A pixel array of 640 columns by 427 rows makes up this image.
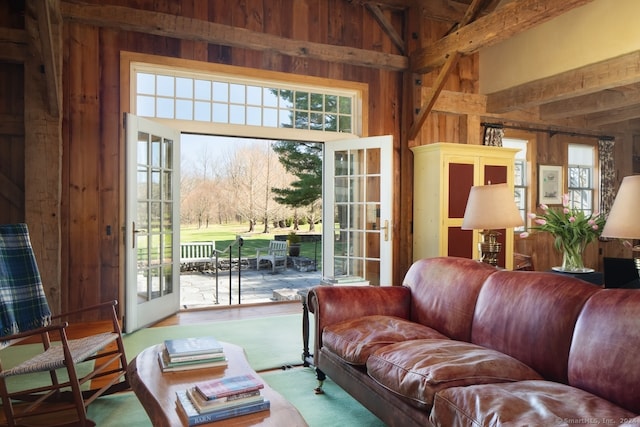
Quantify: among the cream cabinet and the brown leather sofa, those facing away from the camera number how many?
0

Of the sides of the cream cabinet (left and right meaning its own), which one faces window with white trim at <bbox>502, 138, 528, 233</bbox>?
left

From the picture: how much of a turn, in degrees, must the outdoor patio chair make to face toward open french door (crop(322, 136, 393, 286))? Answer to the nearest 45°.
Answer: approximately 45° to its left

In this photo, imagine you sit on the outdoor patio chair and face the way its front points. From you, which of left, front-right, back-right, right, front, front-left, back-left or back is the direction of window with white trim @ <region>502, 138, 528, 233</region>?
left

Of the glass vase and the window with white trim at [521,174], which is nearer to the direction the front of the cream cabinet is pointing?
the glass vase

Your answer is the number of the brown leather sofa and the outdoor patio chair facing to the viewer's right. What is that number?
0

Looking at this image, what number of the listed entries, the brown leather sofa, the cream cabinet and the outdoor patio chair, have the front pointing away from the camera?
0

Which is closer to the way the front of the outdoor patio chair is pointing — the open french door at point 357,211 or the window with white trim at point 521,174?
the open french door

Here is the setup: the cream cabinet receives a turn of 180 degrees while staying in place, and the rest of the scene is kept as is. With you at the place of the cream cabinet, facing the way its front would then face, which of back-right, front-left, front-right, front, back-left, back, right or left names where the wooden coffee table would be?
back-left

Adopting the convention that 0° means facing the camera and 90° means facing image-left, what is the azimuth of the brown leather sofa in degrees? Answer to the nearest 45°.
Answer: approximately 45°

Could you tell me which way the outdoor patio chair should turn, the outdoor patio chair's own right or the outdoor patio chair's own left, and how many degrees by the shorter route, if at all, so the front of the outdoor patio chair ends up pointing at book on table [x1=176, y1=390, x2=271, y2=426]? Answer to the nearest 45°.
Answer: approximately 45° to the outdoor patio chair's own left

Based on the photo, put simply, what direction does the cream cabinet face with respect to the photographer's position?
facing the viewer and to the right of the viewer

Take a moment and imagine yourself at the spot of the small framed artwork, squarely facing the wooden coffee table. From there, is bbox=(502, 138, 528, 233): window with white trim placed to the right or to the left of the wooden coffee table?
right

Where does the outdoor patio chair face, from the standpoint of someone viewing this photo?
facing the viewer and to the left of the viewer

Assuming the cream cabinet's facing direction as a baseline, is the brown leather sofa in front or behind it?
in front
